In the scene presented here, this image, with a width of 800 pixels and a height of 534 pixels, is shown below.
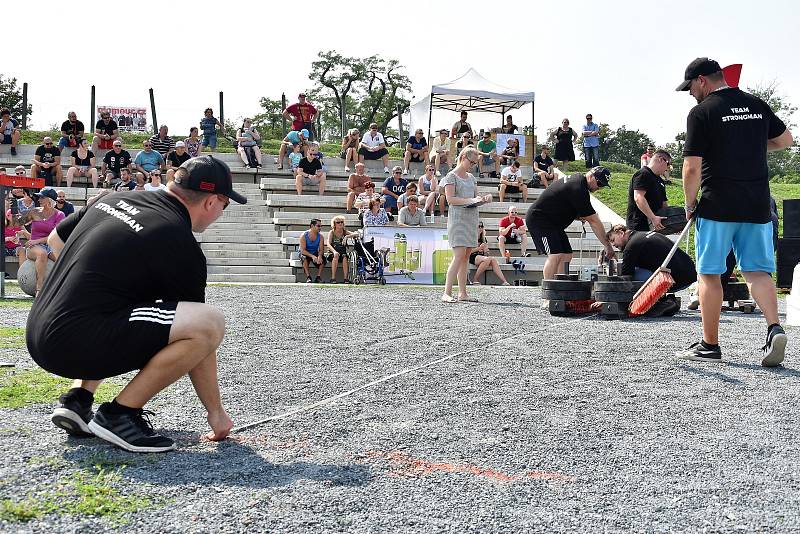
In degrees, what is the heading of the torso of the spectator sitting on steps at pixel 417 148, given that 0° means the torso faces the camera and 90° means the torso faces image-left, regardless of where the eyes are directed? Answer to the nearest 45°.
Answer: approximately 0°

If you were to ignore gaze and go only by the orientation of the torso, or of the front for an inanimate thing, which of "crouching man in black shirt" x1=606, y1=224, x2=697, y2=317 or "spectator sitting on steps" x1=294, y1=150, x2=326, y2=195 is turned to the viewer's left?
the crouching man in black shirt

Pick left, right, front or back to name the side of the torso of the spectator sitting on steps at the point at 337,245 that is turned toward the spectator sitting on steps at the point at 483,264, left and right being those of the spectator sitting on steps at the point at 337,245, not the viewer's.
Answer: left

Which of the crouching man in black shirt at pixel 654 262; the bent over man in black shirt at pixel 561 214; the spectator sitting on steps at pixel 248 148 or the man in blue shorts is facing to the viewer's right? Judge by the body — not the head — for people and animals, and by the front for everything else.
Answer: the bent over man in black shirt

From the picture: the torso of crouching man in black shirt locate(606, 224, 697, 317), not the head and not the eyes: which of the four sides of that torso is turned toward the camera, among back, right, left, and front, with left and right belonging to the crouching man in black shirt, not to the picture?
left

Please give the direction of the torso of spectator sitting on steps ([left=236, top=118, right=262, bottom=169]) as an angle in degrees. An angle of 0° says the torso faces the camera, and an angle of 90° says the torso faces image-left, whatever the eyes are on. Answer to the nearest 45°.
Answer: approximately 0°

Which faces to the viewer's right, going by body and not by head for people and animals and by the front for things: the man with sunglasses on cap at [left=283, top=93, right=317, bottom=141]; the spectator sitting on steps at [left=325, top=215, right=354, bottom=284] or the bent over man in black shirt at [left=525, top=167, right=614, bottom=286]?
the bent over man in black shirt

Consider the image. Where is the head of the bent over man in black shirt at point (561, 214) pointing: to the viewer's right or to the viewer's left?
to the viewer's right

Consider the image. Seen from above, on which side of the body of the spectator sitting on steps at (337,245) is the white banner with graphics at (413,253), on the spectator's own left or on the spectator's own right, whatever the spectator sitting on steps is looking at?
on the spectator's own left

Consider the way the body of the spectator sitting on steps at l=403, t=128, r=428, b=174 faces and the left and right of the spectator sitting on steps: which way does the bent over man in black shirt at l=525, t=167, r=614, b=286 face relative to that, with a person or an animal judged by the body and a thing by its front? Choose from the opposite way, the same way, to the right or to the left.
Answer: to the left
